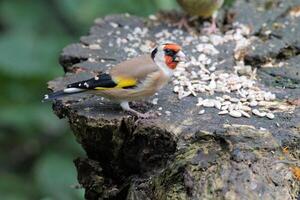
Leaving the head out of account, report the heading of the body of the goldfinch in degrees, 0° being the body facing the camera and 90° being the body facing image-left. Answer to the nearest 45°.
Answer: approximately 270°
